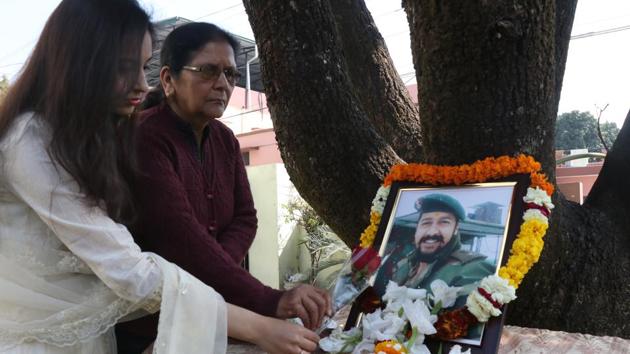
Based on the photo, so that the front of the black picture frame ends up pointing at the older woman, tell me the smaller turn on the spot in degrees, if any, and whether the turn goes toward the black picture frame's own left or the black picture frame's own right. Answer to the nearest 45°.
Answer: approximately 45° to the black picture frame's own right

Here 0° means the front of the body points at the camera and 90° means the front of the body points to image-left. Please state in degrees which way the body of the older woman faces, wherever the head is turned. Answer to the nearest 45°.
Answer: approximately 315°

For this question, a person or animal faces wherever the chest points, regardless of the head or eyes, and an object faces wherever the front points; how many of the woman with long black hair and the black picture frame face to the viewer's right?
1

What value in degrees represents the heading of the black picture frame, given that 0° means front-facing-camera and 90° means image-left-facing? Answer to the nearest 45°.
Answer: approximately 45°

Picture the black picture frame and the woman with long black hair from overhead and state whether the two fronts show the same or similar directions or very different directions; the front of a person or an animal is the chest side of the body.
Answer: very different directions

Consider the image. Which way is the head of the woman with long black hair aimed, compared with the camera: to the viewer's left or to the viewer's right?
to the viewer's right

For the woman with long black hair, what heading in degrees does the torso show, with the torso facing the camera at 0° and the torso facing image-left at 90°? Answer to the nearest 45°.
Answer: approximately 270°

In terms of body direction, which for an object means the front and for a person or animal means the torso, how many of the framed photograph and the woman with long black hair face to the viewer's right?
1
